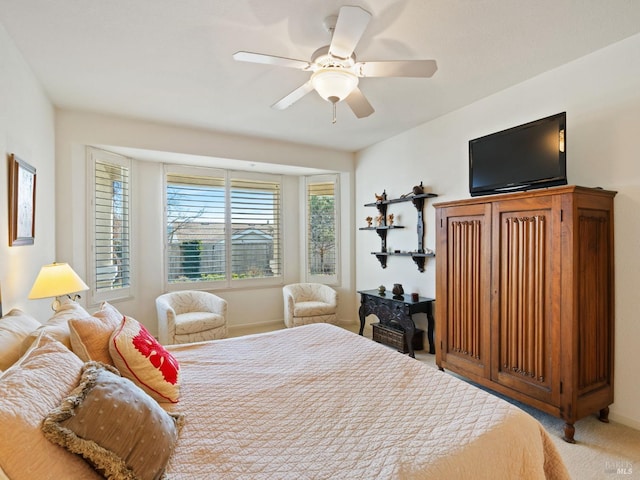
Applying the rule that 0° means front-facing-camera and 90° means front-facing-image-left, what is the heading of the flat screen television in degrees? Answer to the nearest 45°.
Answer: approximately 45°

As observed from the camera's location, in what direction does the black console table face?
facing the viewer and to the left of the viewer

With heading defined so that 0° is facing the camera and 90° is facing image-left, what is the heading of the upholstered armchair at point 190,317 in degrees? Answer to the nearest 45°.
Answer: approximately 315°

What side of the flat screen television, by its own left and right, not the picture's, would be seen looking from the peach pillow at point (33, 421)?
front

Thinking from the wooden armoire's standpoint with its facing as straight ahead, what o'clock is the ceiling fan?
The ceiling fan is roughly at 12 o'clock from the wooden armoire.

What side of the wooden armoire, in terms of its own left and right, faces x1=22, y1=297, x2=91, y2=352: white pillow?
front

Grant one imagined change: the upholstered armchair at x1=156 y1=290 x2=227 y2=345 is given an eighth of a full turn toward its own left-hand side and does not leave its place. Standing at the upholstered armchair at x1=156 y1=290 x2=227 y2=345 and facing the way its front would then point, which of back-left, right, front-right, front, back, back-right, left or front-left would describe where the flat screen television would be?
front-right

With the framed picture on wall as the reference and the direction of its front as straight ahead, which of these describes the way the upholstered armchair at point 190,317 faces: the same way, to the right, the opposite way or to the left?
to the right

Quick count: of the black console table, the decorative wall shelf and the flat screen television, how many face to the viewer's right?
0

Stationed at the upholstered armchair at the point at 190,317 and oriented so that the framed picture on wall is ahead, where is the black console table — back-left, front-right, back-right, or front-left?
back-left

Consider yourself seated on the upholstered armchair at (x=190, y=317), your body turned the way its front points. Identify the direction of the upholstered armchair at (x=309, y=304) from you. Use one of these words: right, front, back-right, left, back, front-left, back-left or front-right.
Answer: front-left

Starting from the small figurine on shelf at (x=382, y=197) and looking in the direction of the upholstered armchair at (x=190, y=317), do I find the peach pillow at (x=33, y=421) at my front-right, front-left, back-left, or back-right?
front-left
